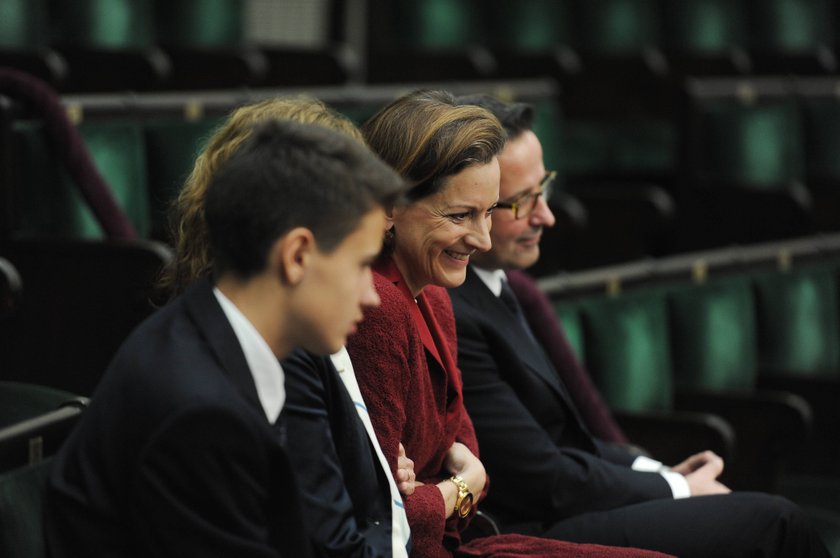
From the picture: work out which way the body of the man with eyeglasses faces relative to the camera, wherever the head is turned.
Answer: to the viewer's right

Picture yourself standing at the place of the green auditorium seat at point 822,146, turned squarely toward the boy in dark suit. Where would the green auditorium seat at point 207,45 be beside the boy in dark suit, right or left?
right

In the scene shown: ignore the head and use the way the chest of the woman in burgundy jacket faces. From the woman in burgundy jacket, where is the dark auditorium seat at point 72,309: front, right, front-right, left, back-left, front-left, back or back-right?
back

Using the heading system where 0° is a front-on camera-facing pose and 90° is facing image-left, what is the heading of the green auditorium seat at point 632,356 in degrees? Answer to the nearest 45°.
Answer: approximately 315°

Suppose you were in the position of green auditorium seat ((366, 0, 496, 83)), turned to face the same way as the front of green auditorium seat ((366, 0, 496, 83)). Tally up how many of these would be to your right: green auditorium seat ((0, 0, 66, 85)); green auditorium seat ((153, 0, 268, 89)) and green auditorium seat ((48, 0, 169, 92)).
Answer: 3

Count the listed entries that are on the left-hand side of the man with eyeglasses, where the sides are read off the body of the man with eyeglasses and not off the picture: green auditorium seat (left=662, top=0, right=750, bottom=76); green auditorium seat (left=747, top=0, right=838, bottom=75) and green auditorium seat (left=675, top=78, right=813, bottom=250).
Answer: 3

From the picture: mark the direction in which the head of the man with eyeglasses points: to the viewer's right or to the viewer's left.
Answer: to the viewer's right

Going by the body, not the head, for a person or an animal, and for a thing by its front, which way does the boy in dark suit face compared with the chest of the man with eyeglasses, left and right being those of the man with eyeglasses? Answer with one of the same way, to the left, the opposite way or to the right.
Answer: the same way

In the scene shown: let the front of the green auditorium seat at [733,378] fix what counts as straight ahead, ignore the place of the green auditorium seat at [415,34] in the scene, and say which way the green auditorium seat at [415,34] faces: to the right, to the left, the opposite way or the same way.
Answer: the same way

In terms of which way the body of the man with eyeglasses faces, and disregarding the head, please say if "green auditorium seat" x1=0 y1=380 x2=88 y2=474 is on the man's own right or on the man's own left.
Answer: on the man's own right

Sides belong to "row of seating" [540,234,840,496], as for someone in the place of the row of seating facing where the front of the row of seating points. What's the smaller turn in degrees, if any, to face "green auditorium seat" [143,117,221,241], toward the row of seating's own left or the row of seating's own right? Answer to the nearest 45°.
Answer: approximately 135° to the row of seating's own right

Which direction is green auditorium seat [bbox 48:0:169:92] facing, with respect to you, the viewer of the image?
facing the viewer and to the right of the viewer

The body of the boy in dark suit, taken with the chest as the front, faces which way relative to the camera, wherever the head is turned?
to the viewer's right

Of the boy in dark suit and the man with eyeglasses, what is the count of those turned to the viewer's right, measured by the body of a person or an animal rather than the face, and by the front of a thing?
2

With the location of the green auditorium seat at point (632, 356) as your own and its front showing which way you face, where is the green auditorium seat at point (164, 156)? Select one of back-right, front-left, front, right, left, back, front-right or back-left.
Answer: back-right
